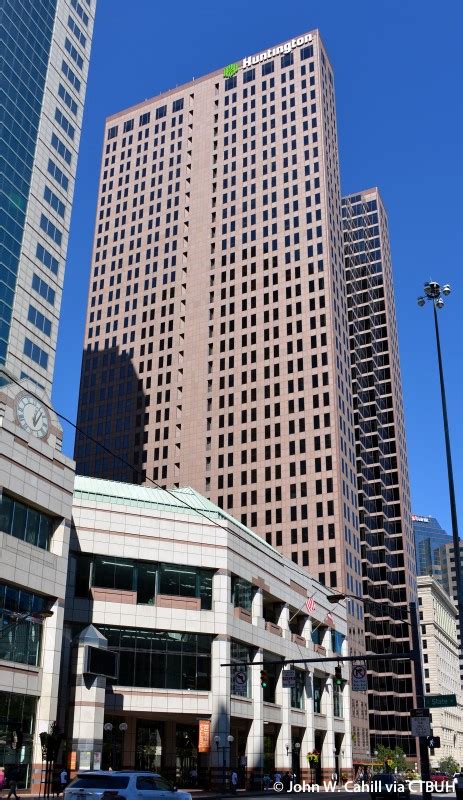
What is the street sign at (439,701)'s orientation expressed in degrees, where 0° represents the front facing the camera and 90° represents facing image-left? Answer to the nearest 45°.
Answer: approximately 0°

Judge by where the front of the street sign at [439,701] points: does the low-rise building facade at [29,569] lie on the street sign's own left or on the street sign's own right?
on the street sign's own right

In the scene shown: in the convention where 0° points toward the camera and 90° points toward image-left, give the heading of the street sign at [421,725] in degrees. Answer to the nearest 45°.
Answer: approximately 0°

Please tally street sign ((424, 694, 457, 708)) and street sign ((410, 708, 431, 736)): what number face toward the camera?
2

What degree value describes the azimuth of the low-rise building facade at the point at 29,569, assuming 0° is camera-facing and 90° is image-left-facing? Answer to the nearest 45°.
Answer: approximately 315°

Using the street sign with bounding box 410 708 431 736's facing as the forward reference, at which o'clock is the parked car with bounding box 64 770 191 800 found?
The parked car is roughly at 1 o'clock from the street sign.
